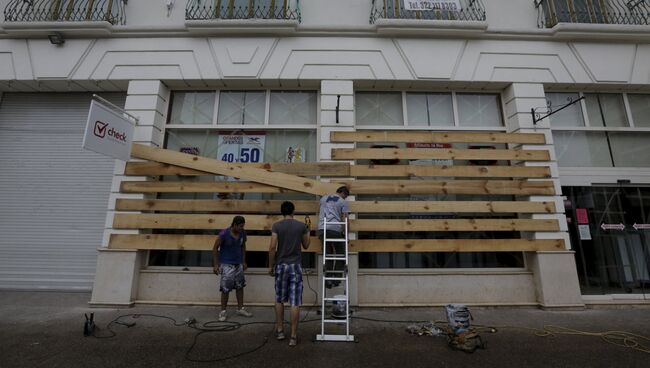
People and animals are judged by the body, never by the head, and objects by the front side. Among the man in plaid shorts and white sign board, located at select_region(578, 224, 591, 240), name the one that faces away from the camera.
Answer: the man in plaid shorts

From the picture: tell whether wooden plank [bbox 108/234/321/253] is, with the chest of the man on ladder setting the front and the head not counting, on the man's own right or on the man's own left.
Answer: on the man's own left

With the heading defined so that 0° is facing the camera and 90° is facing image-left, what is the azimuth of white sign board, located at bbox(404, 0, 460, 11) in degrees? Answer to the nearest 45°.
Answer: approximately 0°

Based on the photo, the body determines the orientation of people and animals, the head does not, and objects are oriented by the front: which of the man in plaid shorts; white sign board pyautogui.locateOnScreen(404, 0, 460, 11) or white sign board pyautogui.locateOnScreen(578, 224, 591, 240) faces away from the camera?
the man in plaid shorts

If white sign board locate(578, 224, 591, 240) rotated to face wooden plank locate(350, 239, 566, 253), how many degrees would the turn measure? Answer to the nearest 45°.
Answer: approximately 45° to its right

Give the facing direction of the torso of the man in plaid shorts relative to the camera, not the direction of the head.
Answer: away from the camera

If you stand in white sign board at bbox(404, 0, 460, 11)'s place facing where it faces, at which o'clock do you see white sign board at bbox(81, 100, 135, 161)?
white sign board at bbox(81, 100, 135, 161) is roughly at 2 o'clock from white sign board at bbox(404, 0, 460, 11).
